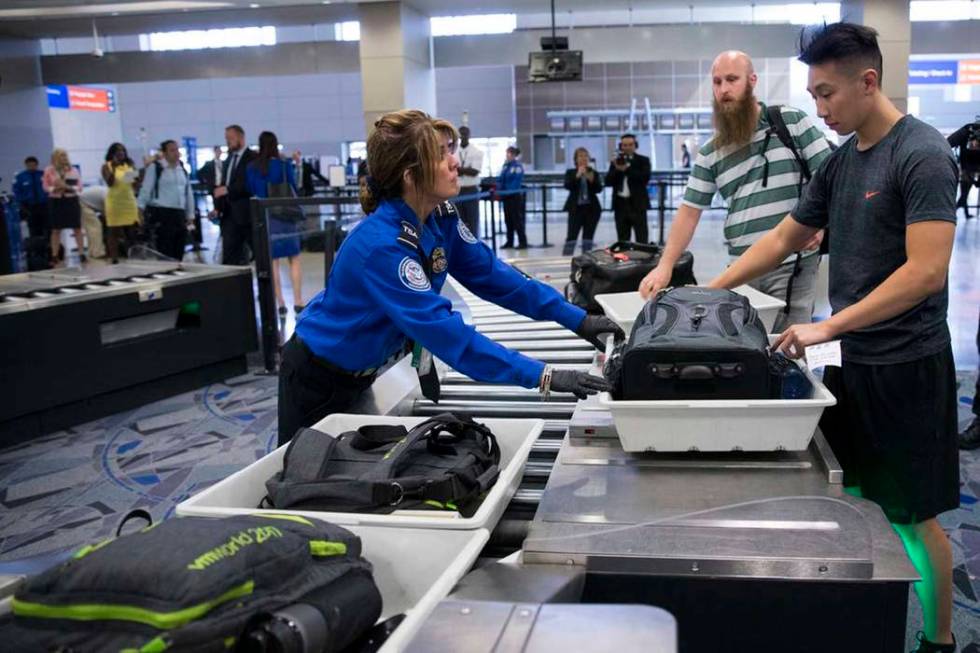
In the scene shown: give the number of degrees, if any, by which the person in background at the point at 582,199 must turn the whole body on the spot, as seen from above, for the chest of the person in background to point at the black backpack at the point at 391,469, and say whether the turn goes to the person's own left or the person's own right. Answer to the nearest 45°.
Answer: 0° — they already face it

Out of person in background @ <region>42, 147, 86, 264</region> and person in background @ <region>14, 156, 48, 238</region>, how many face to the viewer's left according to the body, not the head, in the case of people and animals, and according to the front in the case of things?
0

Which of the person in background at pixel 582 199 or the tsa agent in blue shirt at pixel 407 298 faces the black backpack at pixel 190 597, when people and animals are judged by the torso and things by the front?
the person in background

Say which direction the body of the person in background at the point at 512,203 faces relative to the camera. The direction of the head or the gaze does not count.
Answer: to the viewer's left

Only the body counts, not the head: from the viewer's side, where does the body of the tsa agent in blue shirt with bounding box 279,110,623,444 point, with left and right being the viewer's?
facing to the right of the viewer

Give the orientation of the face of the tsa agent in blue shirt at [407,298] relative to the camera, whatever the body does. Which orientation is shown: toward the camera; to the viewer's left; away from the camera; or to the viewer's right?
to the viewer's right

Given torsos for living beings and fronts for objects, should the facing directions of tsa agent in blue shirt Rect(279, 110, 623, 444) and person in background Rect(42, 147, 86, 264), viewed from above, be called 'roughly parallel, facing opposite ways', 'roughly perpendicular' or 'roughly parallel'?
roughly perpendicular
